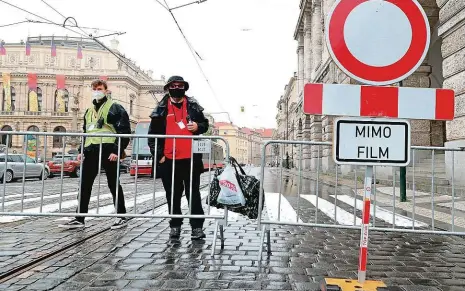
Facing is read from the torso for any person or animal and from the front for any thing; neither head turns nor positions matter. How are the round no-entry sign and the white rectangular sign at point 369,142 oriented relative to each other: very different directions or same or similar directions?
same or similar directions

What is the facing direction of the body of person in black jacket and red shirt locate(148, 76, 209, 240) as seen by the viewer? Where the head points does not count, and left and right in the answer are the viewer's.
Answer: facing the viewer

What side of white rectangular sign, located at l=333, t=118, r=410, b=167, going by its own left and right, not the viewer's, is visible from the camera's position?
front

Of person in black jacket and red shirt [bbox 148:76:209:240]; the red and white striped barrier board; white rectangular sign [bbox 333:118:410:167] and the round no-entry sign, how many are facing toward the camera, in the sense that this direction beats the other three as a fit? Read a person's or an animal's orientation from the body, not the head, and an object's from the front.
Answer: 4

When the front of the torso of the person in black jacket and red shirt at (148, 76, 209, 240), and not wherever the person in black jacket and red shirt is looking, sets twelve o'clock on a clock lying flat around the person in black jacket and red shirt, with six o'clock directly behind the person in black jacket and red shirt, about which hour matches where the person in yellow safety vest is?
The person in yellow safety vest is roughly at 4 o'clock from the person in black jacket and red shirt.

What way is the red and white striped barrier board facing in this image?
toward the camera

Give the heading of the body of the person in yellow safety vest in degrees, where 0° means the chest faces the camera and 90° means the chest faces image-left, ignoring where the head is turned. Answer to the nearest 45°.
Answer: approximately 45°

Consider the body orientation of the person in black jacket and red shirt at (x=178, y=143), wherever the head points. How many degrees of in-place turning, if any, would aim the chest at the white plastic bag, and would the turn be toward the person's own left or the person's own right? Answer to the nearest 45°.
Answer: approximately 45° to the person's own left

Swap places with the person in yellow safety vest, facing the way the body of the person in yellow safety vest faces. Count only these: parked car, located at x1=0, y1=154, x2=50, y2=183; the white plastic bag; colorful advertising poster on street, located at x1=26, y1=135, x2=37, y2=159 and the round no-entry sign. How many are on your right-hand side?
2

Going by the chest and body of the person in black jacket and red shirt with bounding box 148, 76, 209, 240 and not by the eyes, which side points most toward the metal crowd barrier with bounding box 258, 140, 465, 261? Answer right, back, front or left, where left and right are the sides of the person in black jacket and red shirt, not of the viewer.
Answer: left

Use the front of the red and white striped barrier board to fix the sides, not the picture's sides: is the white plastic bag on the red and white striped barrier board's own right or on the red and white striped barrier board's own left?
on the red and white striped barrier board's own right

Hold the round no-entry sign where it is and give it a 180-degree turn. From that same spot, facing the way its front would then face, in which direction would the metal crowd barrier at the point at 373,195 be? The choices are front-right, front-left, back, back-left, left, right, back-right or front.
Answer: front

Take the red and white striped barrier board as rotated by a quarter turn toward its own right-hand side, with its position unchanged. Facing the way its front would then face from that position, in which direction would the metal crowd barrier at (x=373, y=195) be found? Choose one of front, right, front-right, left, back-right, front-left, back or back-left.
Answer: right

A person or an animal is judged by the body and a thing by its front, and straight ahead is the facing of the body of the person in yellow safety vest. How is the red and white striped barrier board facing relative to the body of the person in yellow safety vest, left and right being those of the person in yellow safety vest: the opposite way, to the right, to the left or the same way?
the same way

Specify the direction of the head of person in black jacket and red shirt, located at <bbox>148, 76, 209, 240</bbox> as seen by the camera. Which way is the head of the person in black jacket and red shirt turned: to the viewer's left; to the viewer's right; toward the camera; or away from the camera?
toward the camera

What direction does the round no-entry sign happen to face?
toward the camera
